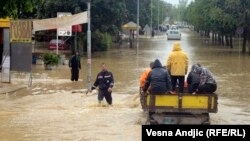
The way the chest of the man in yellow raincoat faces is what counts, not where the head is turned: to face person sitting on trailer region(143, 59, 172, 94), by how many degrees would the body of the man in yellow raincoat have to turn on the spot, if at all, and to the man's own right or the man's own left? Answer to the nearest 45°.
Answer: approximately 135° to the man's own left

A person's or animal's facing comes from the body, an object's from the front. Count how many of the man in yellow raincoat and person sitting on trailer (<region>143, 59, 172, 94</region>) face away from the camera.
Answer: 2

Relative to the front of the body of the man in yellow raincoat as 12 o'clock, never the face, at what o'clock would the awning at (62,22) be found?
The awning is roughly at 11 o'clock from the man in yellow raincoat.

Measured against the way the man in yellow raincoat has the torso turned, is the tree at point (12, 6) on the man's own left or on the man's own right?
on the man's own left

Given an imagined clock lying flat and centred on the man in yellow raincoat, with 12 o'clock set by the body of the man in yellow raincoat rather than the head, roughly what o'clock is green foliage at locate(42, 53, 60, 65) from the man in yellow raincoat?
The green foliage is roughly at 11 o'clock from the man in yellow raincoat.

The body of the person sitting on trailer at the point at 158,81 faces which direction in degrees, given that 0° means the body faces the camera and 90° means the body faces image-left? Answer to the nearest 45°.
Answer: approximately 180°

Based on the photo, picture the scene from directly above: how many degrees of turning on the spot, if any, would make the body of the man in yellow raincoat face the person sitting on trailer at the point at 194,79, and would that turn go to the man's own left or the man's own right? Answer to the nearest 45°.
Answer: approximately 135° to the man's own right

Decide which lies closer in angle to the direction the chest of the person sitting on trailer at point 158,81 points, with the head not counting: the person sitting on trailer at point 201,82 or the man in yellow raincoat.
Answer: the man in yellow raincoat

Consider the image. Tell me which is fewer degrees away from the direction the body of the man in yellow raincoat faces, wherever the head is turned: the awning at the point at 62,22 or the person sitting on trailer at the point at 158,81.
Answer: the awning

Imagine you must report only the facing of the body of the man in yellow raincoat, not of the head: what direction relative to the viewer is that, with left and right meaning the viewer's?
facing away from the viewer

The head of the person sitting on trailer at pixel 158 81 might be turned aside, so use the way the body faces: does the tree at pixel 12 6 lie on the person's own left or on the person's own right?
on the person's own left
